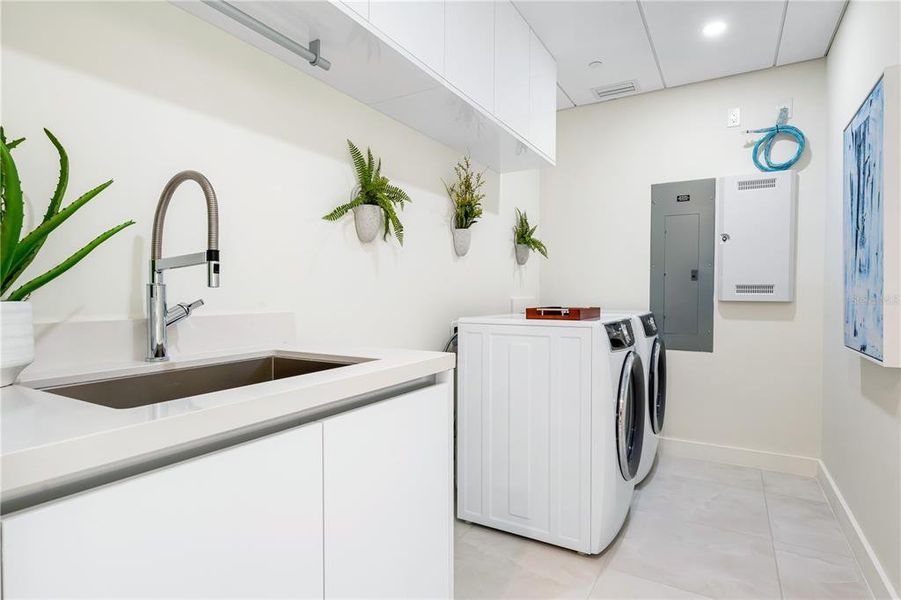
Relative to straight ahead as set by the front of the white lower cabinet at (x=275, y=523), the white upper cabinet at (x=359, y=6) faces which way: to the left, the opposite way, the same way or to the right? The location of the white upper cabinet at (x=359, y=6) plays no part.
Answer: the same way

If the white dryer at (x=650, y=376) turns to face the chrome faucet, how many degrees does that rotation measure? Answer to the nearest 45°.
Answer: approximately 135° to its right

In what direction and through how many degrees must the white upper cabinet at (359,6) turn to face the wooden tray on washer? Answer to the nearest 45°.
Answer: approximately 90° to its left

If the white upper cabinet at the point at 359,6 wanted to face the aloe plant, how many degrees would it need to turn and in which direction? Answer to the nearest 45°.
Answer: approximately 90° to its right

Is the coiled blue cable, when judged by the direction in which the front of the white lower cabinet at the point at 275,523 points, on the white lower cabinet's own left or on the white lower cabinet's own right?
on the white lower cabinet's own left

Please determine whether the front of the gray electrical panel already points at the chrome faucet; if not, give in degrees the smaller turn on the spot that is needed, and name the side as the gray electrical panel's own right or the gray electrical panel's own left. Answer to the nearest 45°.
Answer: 0° — it already faces it

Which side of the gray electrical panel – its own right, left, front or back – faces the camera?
front

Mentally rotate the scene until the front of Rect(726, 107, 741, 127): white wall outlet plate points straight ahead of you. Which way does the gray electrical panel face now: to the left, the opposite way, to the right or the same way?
the same way

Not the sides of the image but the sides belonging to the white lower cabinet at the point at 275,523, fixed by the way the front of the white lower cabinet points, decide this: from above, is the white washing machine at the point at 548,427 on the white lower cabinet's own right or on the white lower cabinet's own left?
on the white lower cabinet's own left

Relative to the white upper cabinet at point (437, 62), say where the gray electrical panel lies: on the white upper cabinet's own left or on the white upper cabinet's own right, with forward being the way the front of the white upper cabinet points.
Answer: on the white upper cabinet's own left

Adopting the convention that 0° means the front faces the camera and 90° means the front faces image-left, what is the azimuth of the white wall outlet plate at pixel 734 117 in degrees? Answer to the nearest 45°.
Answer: approximately 0°

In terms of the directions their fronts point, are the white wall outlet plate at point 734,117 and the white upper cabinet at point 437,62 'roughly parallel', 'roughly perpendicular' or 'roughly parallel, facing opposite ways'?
roughly perpendicular

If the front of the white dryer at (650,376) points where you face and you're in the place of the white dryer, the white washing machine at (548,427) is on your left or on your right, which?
on your right

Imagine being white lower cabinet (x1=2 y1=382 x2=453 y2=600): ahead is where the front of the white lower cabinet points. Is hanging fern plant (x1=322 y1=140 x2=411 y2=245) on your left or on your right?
on your left

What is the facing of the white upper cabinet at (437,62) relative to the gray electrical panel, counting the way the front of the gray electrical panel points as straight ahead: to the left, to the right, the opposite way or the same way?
to the left

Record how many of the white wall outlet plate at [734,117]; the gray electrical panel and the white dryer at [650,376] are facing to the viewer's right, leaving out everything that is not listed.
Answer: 1
